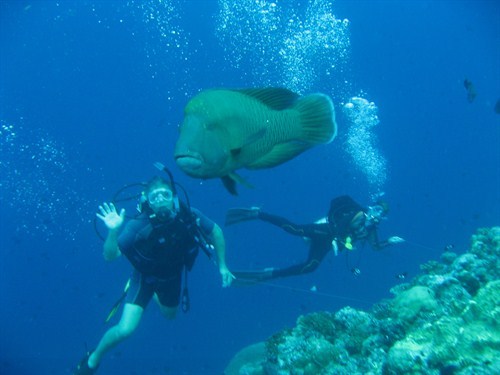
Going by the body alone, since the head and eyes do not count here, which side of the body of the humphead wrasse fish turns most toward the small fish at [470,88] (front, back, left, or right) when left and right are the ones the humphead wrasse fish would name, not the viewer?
back

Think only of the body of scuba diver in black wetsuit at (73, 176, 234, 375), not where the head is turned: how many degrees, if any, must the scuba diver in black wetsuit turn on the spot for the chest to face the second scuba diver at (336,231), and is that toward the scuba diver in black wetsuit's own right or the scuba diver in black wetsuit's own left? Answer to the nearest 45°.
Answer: approximately 135° to the scuba diver in black wetsuit's own left

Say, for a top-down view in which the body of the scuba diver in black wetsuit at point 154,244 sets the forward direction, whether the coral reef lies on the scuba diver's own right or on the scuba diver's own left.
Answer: on the scuba diver's own left

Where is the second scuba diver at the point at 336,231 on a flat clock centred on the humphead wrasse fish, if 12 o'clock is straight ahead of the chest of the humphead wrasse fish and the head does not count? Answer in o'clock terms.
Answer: The second scuba diver is roughly at 5 o'clock from the humphead wrasse fish.

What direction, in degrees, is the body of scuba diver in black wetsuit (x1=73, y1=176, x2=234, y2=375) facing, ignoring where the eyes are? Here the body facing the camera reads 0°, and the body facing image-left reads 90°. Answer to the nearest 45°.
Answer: approximately 0°

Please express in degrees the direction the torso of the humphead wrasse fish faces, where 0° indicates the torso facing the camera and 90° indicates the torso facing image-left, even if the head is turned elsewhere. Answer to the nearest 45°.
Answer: approximately 45°
